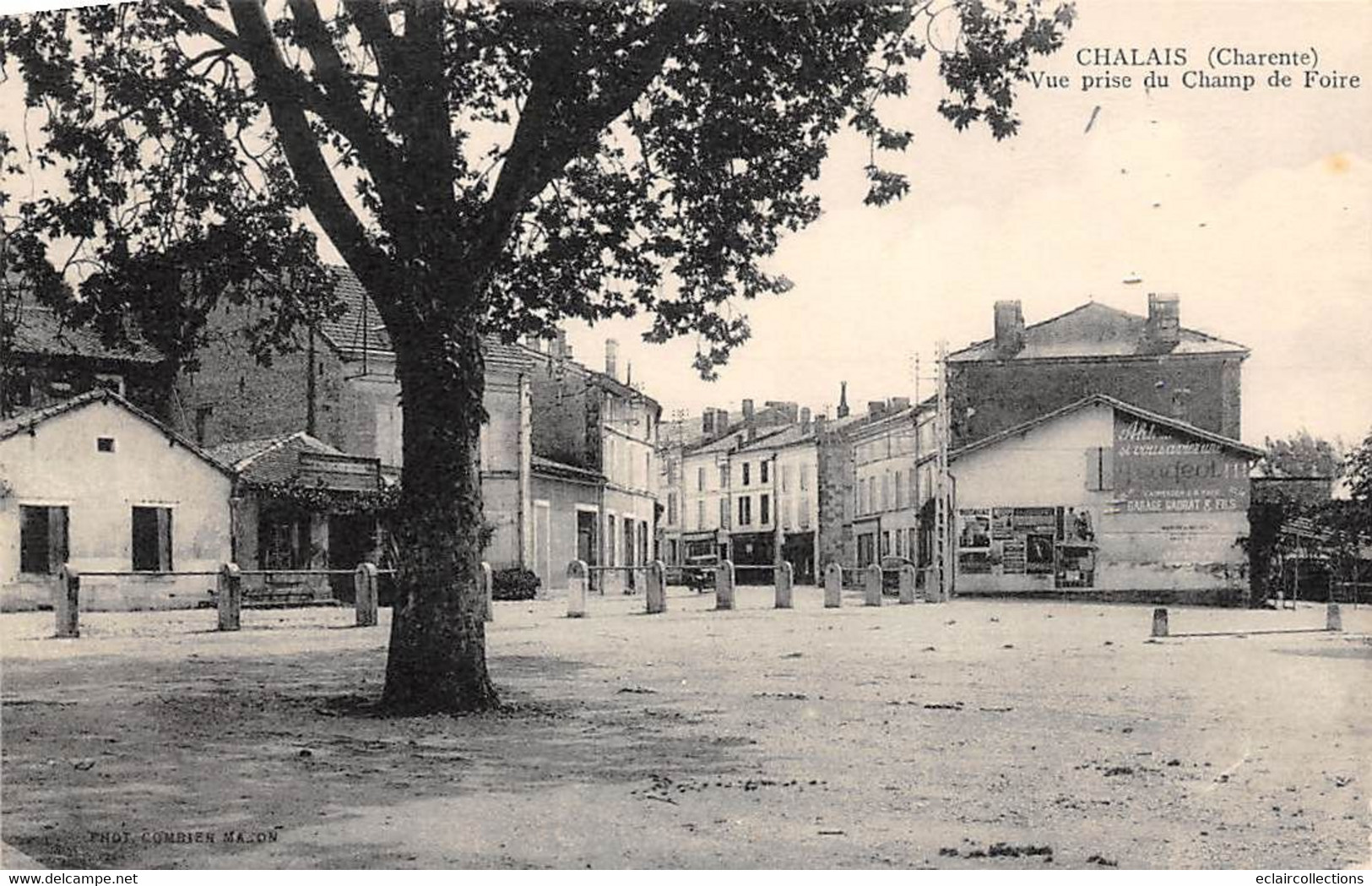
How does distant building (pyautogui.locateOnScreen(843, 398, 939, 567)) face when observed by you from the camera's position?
facing the viewer and to the left of the viewer

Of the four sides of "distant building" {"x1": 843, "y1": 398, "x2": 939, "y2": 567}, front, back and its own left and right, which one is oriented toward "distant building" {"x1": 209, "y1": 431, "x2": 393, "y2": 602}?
front

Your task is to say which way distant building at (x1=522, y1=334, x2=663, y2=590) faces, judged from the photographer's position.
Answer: facing the viewer and to the right of the viewer

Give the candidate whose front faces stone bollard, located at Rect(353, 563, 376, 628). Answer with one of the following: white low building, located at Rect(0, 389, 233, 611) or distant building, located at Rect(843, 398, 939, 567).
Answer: the distant building

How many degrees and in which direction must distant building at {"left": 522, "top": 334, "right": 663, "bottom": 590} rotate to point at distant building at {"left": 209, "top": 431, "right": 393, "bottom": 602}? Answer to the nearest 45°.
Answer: approximately 90° to its right

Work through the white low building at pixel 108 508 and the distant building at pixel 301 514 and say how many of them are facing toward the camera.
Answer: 2

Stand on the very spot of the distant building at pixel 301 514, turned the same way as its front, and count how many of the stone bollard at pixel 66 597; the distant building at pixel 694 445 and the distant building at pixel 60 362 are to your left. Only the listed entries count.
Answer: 1

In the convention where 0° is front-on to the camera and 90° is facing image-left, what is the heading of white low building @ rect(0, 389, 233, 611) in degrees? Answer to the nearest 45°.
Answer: approximately 0°
